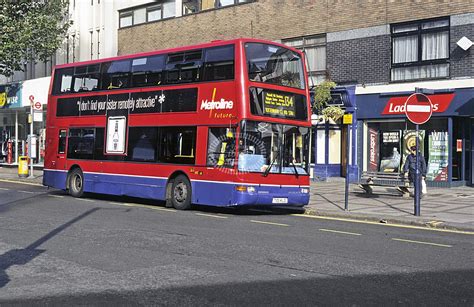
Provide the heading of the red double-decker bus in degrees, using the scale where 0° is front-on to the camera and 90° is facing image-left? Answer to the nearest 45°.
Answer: approximately 315°

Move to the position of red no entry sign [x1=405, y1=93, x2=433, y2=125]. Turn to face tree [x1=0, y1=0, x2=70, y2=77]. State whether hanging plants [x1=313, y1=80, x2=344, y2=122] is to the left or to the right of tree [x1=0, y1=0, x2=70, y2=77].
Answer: right

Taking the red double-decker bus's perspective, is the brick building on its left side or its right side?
on its left

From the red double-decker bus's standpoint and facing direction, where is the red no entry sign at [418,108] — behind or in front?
in front

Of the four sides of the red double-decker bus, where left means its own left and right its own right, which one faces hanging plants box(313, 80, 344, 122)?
left

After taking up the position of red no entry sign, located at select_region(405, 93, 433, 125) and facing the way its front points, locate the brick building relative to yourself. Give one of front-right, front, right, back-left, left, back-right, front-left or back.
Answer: back

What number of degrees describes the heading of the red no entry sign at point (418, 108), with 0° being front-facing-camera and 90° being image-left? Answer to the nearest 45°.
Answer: approximately 0°

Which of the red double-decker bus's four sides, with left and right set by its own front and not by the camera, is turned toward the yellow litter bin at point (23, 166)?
back

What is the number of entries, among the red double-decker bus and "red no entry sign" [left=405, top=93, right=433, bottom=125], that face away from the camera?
0

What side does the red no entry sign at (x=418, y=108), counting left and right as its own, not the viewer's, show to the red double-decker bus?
right

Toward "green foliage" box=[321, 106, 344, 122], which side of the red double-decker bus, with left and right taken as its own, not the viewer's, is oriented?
left

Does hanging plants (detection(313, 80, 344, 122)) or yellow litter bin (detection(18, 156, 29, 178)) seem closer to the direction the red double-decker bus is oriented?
the hanging plants
